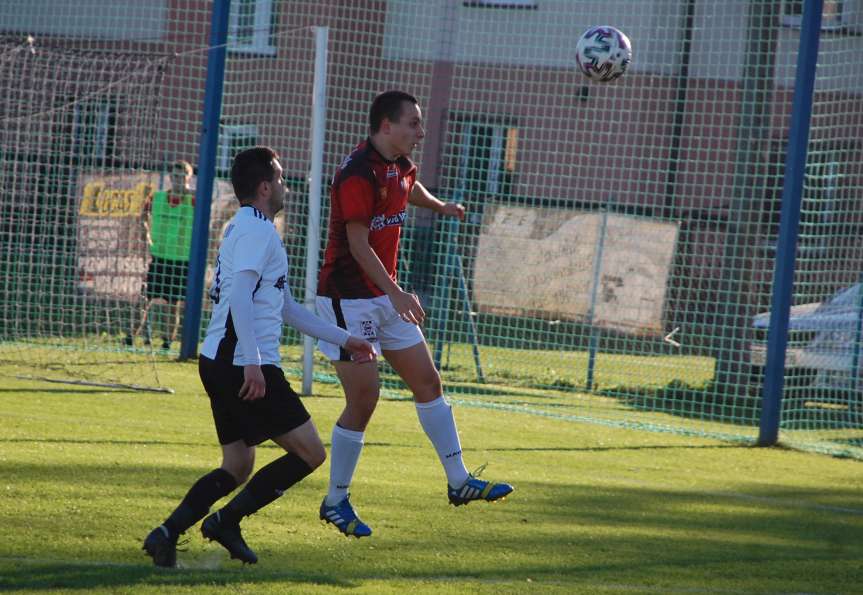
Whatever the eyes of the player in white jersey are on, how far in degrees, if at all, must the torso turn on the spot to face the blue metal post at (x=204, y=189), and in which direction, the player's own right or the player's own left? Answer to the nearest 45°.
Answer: approximately 90° to the player's own left

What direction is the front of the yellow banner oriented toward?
toward the camera

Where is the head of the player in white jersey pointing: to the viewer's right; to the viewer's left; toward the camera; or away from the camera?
to the viewer's right

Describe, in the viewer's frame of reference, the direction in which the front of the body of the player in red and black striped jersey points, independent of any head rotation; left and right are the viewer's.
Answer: facing the viewer and to the right of the viewer

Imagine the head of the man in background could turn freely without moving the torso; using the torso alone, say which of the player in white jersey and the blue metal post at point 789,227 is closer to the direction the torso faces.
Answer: the player in white jersey

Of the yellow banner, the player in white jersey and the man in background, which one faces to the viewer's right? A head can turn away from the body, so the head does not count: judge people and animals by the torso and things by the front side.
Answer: the player in white jersey

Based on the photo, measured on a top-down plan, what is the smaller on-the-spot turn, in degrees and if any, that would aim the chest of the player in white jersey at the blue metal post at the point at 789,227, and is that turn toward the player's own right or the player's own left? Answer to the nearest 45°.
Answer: approximately 45° to the player's own left

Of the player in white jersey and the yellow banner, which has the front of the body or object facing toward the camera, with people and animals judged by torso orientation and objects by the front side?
the yellow banner

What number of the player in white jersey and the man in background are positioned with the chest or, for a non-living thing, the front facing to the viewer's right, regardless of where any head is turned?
1

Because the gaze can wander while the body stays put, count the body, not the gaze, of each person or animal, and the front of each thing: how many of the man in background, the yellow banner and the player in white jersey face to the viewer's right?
1

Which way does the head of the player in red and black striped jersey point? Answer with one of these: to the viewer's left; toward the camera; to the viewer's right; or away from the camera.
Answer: to the viewer's right

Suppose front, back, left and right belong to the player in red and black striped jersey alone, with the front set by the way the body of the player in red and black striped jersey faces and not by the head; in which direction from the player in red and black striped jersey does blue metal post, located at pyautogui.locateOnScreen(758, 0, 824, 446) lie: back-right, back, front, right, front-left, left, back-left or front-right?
left

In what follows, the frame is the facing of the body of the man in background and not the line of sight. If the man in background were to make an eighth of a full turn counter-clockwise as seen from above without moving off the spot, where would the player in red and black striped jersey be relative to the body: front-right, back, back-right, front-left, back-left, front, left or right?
front-right

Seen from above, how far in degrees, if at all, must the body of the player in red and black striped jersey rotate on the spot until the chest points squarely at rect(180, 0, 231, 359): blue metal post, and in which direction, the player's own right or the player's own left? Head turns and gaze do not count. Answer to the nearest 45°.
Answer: approximately 135° to the player's own left

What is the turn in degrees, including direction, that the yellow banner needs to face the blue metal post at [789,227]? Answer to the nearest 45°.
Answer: approximately 45° to its left

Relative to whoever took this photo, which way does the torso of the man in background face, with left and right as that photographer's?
facing the viewer

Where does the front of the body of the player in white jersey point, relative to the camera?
to the viewer's right

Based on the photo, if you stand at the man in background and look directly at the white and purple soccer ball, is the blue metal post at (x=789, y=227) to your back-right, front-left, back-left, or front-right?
front-left
